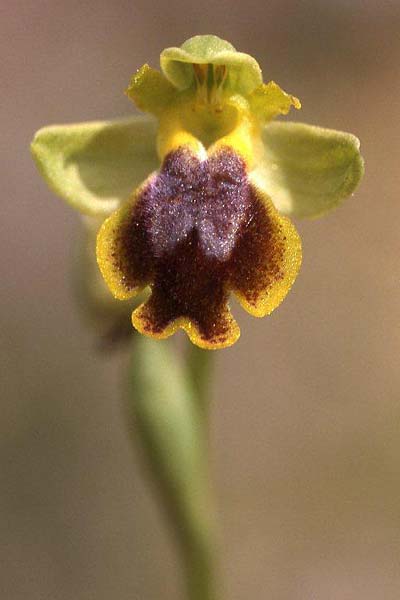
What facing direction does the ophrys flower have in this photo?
toward the camera
